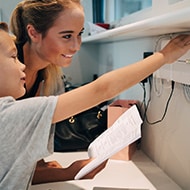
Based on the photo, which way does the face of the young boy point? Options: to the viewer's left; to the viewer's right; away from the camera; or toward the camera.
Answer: to the viewer's right

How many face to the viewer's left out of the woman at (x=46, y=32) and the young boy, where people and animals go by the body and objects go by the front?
0

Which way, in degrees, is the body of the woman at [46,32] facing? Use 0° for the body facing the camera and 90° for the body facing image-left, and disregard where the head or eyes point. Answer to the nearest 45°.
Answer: approximately 315°

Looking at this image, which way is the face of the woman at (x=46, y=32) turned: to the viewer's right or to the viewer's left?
to the viewer's right

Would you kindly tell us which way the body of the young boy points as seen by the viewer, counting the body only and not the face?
to the viewer's right

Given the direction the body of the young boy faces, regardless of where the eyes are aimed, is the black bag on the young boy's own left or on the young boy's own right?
on the young boy's own left
